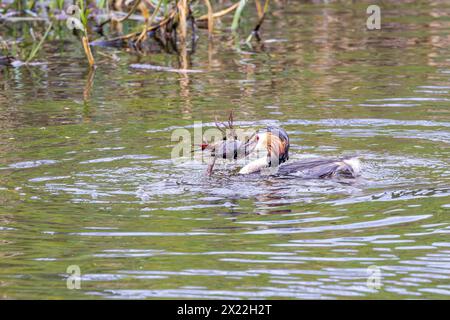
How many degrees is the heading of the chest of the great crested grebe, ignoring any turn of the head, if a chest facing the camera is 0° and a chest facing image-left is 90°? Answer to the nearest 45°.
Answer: approximately 90°

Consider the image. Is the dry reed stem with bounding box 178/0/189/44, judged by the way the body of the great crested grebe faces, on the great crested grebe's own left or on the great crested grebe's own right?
on the great crested grebe's own right
